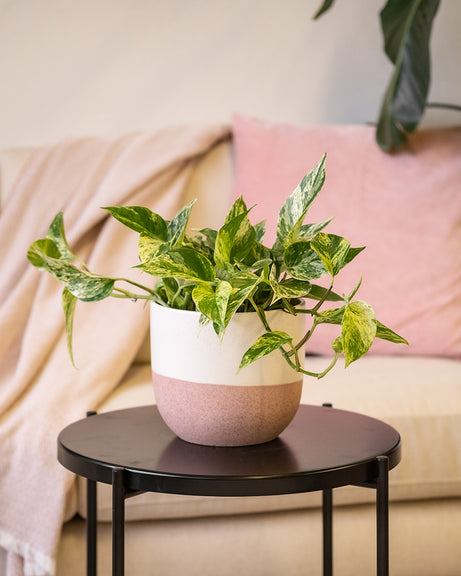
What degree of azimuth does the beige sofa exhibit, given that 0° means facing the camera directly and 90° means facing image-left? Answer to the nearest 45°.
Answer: approximately 0°

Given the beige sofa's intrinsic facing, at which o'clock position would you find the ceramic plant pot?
The ceramic plant pot is roughly at 1 o'clock from the beige sofa.
